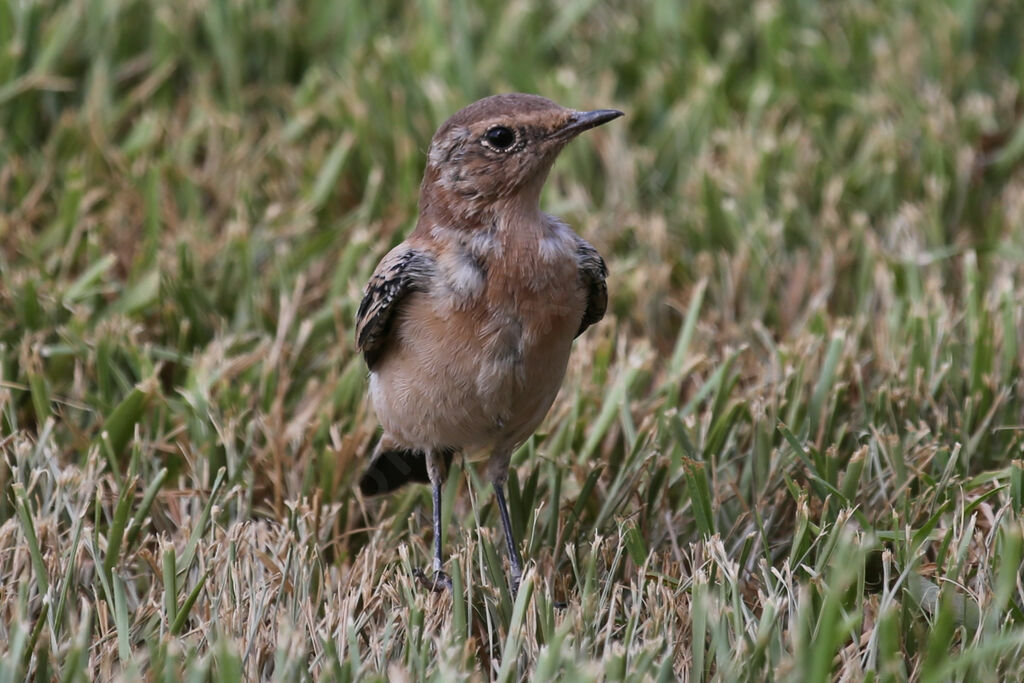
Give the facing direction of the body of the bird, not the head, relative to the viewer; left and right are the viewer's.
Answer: facing the viewer and to the right of the viewer
